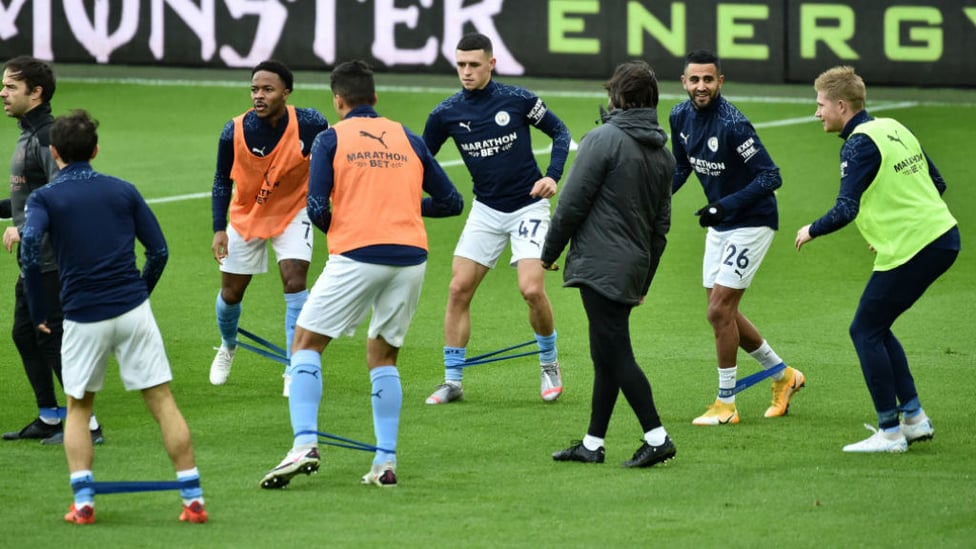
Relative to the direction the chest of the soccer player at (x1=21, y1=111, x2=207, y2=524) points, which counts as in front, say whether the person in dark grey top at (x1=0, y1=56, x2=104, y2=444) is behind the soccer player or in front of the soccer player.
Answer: in front

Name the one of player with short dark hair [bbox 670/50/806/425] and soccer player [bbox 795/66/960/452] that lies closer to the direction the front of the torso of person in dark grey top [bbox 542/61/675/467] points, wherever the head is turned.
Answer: the player with short dark hair

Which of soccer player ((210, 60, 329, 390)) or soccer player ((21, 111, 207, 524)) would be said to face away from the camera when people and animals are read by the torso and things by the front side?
soccer player ((21, 111, 207, 524))

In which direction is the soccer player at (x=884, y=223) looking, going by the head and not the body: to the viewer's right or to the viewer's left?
to the viewer's left

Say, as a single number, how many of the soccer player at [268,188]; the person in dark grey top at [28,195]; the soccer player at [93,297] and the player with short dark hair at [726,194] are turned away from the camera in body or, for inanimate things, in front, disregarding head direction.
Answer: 1

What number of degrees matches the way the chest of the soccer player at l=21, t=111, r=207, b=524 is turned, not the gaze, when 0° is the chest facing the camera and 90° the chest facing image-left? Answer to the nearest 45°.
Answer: approximately 180°

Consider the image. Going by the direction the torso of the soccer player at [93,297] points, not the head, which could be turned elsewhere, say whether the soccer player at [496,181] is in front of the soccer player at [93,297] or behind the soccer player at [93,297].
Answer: in front

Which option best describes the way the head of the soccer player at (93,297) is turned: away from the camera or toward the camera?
away from the camera

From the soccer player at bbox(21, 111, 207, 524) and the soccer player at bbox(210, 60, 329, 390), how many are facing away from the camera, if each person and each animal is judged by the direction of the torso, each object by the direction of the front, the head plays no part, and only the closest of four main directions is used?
1

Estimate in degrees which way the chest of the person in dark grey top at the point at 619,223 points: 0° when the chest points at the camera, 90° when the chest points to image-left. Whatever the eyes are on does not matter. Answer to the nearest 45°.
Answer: approximately 135°

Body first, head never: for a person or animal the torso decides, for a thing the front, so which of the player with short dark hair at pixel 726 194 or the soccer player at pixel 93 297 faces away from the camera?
the soccer player
